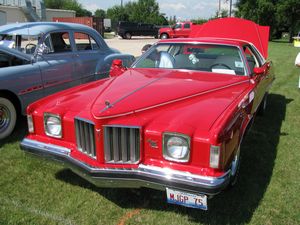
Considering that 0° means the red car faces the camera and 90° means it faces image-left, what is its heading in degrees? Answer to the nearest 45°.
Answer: approximately 45°

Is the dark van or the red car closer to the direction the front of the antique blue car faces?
the red car

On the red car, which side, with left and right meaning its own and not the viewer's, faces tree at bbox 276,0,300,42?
back

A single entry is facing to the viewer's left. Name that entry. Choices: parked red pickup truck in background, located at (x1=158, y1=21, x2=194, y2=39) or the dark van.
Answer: the parked red pickup truck in background

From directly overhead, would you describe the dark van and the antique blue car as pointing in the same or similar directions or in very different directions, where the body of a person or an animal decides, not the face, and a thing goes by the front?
very different directions

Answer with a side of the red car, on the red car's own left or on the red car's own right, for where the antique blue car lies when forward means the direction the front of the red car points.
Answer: on the red car's own right

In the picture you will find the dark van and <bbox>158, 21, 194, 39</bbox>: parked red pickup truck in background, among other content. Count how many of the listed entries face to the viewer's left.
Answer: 1

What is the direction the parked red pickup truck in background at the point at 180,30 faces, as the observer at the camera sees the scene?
facing to the left of the viewer
